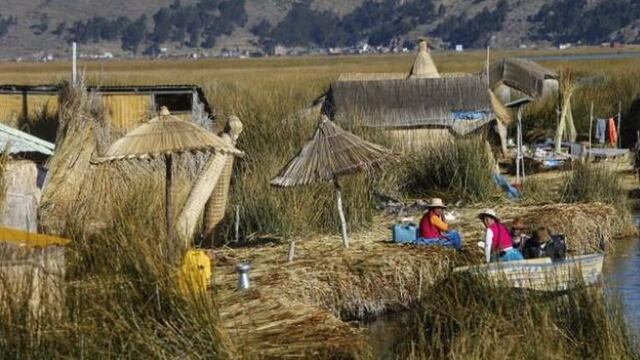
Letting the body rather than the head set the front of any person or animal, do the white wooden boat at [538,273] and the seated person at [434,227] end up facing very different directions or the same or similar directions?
very different directions

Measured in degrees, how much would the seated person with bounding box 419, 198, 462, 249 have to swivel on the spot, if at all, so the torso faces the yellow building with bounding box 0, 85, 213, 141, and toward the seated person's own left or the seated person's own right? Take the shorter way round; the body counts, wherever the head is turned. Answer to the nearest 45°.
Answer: approximately 135° to the seated person's own left

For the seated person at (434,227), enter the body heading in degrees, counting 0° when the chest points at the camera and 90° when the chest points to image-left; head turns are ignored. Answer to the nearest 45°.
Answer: approximately 270°

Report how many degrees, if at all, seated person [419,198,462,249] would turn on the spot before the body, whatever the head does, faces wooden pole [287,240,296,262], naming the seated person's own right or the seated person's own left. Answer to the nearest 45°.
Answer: approximately 135° to the seated person's own right

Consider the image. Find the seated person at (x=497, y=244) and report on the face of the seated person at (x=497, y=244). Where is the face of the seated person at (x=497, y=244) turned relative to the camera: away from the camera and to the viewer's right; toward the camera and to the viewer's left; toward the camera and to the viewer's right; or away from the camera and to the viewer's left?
toward the camera and to the viewer's left

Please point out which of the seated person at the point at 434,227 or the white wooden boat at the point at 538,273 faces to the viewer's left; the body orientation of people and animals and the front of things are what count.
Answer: the white wooden boat

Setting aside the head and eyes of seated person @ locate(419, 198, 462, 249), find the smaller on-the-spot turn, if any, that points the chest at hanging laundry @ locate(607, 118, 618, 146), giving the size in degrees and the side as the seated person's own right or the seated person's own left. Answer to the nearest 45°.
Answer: approximately 90° to the seated person's own left
